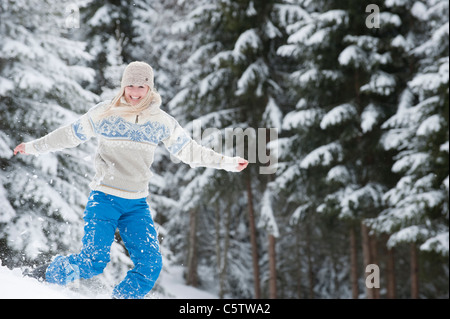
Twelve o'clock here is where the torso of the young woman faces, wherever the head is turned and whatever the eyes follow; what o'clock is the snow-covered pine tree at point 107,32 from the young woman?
The snow-covered pine tree is roughly at 6 o'clock from the young woman.

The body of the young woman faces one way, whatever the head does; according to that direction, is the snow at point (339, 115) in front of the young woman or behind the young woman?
behind

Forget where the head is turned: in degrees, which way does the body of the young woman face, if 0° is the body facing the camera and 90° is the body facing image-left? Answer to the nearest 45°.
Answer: approximately 0°

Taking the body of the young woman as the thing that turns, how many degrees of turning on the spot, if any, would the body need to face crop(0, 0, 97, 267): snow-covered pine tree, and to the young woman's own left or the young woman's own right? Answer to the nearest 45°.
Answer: approximately 180°

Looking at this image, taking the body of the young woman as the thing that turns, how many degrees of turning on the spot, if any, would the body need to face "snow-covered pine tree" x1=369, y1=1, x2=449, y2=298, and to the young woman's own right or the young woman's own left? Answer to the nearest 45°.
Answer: approximately 135° to the young woman's own left

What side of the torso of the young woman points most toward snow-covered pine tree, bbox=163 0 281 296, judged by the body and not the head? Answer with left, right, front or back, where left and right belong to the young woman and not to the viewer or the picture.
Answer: back
